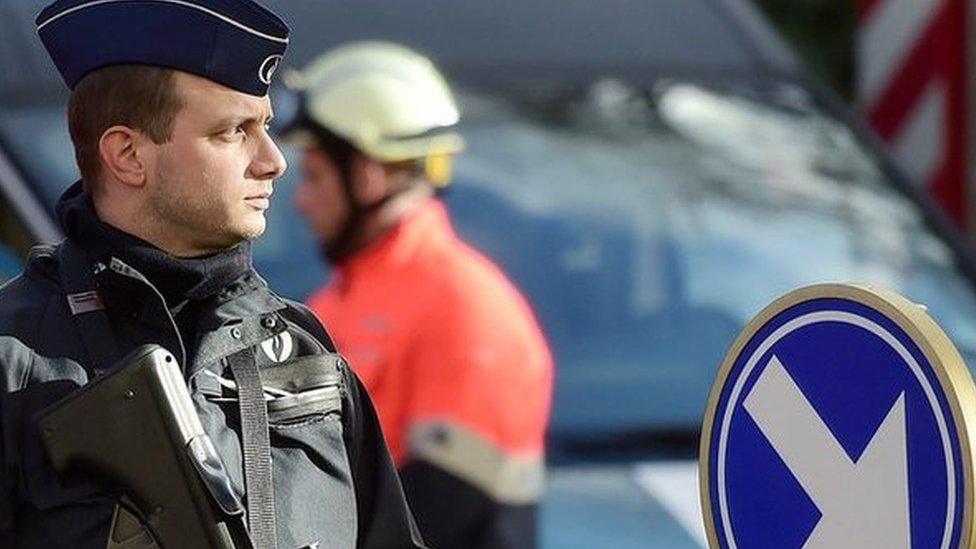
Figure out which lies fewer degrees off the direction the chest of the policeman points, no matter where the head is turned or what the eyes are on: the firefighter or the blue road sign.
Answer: the blue road sign

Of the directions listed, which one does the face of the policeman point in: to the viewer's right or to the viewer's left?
to the viewer's right

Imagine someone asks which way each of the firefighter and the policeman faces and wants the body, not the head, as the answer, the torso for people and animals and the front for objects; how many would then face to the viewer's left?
1

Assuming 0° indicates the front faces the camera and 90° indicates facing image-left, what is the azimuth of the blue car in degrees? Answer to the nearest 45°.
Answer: approximately 315°

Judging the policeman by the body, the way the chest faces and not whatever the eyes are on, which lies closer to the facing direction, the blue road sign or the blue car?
the blue road sign

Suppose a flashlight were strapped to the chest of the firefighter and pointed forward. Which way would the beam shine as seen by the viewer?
to the viewer's left

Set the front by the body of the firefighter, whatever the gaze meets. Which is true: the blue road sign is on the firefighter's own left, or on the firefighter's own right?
on the firefighter's own left

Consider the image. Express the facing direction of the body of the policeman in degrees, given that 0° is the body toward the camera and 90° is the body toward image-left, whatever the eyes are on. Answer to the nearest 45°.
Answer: approximately 315°

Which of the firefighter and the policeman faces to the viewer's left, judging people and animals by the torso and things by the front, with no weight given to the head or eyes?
the firefighter
